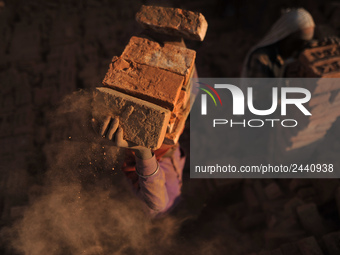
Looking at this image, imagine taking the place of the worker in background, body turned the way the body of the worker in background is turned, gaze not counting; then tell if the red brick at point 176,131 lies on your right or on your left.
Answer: on your right

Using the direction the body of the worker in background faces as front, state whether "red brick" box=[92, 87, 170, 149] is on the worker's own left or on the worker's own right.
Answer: on the worker's own right

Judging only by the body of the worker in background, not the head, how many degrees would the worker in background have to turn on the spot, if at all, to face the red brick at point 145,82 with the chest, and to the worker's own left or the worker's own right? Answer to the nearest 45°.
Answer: approximately 90° to the worker's own right

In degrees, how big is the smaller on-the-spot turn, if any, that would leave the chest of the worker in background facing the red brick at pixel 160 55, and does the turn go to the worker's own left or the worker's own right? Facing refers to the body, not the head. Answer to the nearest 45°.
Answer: approximately 90° to the worker's own right

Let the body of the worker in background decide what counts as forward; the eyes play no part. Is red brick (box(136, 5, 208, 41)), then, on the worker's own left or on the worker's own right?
on the worker's own right
